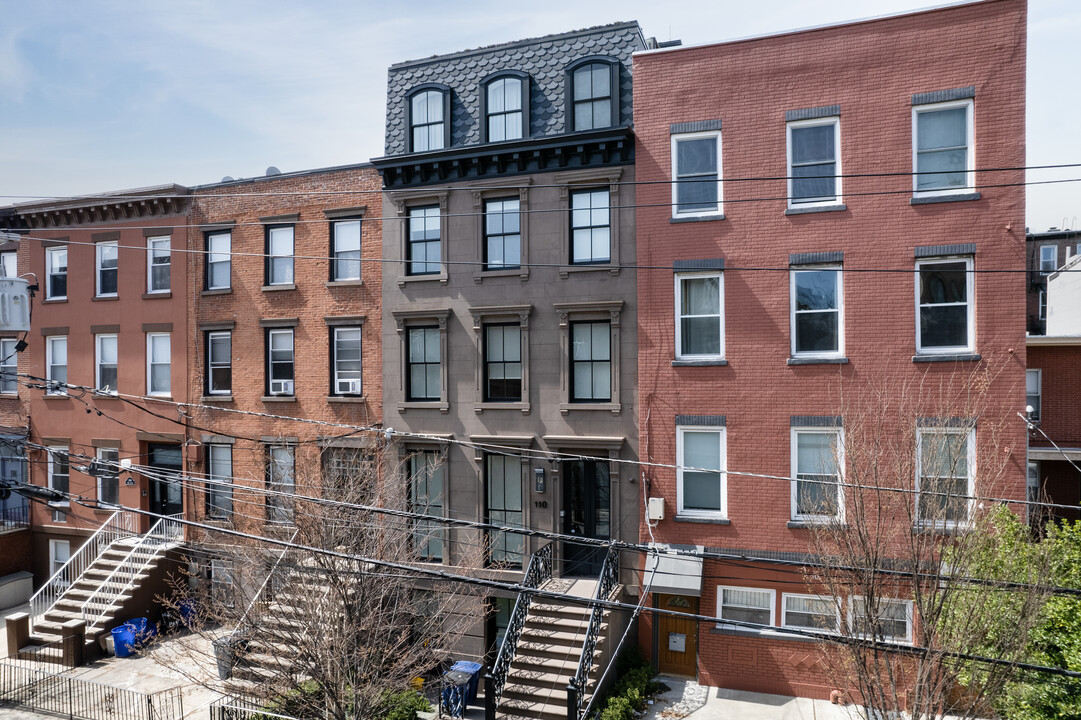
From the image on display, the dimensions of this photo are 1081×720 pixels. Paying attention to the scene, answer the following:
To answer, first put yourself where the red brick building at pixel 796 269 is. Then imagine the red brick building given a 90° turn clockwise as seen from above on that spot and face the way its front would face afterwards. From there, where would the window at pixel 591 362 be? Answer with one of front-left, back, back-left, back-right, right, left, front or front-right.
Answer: front

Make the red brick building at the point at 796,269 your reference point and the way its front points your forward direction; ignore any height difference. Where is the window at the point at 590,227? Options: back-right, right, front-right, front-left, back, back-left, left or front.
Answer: right

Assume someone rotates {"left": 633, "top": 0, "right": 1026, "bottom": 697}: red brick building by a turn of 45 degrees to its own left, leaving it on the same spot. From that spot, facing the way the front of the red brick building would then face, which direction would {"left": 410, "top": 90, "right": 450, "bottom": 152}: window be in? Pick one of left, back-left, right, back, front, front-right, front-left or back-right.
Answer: back-right

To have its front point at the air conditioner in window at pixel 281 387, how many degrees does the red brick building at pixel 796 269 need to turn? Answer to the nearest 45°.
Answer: approximately 90° to its right

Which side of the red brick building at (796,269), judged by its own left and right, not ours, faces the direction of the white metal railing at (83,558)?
right

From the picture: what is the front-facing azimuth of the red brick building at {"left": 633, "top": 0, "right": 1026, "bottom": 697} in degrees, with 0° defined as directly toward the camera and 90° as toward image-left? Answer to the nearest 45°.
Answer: approximately 0°

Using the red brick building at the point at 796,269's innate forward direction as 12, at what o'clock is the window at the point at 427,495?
The window is roughly at 3 o'clock from the red brick building.

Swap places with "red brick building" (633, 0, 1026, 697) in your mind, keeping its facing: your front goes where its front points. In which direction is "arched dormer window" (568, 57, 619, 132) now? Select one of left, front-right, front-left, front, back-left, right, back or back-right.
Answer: right

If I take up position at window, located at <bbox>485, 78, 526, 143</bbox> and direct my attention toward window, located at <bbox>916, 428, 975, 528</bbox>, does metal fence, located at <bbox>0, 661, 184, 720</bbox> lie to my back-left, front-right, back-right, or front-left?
back-right

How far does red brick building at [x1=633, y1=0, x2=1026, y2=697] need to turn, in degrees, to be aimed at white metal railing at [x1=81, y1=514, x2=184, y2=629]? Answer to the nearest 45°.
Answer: approximately 90° to its right

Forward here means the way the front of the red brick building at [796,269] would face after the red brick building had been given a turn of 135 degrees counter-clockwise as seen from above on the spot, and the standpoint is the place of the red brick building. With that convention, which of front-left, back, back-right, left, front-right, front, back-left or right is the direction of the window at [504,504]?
back-left
